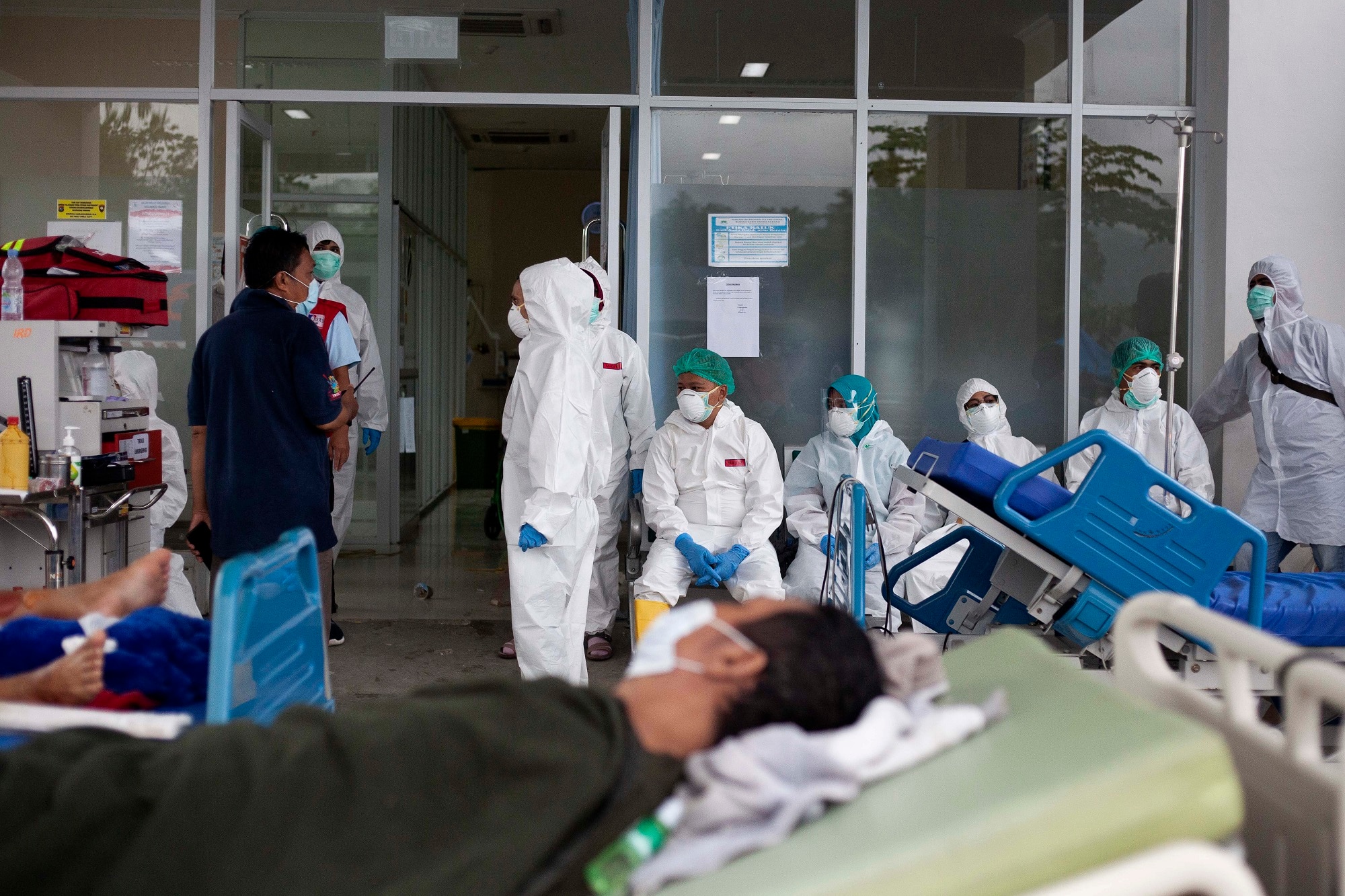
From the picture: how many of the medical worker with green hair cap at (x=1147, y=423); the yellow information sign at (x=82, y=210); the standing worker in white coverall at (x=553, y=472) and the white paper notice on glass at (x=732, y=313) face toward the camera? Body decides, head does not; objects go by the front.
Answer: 3

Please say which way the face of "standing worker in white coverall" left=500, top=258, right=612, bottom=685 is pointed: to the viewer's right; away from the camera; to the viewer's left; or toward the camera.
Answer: to the viewer's left

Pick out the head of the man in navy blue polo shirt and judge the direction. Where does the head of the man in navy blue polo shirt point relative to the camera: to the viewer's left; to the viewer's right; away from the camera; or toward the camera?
to the viewer's right

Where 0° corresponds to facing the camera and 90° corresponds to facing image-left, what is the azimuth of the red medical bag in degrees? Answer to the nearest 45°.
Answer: approximately 0°

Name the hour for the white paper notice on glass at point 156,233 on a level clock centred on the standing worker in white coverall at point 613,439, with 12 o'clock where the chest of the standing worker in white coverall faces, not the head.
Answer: The white paper notice on glass is roughly at 2 o'clock from the standing worker in white coverall.

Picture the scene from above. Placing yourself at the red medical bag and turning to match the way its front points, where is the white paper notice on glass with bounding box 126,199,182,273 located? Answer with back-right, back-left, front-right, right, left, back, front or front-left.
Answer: back
